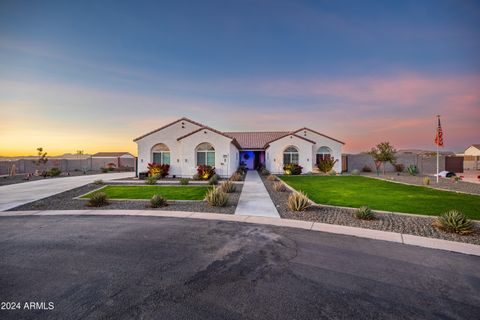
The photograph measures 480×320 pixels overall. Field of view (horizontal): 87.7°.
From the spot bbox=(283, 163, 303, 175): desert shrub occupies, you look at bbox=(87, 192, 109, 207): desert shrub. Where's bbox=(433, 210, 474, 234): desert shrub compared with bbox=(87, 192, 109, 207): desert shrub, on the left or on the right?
left

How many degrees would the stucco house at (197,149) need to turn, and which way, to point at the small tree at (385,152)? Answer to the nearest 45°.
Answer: approximately 90° to its left

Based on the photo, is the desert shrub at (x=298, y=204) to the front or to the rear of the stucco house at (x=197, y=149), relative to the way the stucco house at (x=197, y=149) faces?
to the front

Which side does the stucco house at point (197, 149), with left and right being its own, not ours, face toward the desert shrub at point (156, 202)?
front

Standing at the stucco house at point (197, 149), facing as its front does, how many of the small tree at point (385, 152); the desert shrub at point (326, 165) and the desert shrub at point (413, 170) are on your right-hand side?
0

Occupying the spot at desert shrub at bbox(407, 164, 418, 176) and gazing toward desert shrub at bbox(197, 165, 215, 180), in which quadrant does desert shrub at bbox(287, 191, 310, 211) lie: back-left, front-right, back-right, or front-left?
front-left

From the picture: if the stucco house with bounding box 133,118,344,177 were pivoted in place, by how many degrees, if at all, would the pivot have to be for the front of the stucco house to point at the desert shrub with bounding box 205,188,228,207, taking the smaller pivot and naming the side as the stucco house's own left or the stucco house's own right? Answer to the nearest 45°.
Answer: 0° — it already faces it

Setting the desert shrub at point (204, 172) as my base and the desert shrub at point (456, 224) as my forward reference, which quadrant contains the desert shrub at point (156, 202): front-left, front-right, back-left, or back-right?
front-right

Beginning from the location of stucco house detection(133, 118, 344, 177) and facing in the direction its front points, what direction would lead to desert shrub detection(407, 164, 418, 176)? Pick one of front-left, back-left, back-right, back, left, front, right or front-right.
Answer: left

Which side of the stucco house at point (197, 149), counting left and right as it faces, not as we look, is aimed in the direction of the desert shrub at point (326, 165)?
left

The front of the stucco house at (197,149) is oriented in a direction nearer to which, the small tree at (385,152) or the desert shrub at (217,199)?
the desert shrub

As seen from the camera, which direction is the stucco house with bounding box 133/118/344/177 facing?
toward the camera

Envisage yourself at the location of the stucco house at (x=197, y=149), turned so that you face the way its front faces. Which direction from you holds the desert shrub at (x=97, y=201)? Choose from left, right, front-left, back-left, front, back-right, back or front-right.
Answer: front
